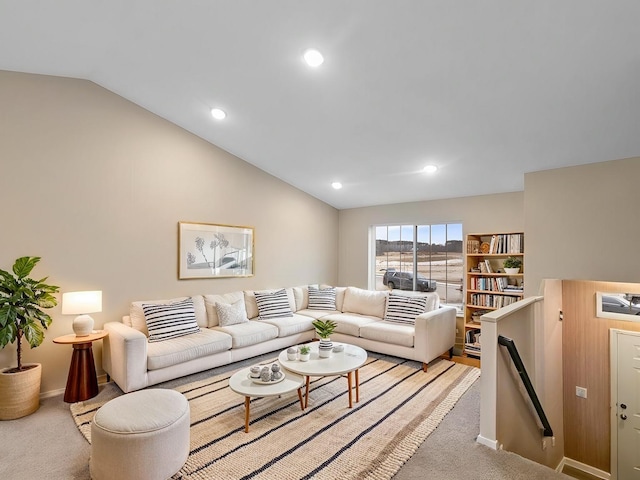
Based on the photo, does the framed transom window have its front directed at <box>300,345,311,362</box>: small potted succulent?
yes

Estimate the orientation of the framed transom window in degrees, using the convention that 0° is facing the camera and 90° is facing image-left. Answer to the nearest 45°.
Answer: approximately 45°

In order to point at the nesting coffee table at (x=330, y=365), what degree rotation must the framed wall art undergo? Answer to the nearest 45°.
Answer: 0° — it already faces it

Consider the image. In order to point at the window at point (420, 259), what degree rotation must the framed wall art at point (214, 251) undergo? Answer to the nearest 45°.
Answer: approximately 45° to its left

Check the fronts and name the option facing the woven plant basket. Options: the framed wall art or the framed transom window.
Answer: the framed transom window

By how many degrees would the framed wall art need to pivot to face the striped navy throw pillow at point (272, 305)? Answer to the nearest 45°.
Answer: approximately 45° to its left

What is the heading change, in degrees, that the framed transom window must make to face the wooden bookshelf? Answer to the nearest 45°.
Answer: approximately 45° to its right

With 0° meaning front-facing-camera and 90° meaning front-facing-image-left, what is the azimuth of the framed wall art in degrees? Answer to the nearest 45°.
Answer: approximately 315°
